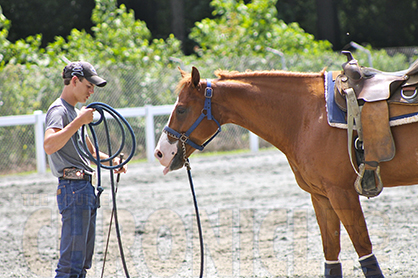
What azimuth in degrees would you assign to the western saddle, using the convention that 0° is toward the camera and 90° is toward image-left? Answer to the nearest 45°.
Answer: approximately 90°

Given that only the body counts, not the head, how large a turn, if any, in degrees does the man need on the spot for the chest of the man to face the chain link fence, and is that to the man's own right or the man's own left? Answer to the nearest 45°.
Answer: approximately 90° to the man's own left

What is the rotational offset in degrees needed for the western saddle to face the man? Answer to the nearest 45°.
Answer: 0° — it already faces them

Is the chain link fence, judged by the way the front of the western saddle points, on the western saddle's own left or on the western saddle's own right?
on the western saddle's own right

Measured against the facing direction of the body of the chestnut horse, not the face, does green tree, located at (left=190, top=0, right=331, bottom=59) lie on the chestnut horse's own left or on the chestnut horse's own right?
on the chestnut horse's own right

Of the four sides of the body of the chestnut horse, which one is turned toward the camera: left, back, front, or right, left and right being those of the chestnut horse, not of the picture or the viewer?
left

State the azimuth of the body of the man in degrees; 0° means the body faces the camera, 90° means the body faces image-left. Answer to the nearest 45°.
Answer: approximately 270°

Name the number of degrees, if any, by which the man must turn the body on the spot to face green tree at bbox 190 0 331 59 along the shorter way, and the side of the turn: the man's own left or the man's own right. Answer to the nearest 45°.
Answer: approximately 45° to the man's own left

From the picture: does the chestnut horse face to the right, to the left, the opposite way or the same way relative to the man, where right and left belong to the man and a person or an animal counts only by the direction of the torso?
the opposite way

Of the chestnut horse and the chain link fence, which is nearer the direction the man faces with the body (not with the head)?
the chestnut horse
